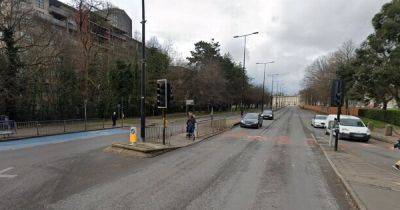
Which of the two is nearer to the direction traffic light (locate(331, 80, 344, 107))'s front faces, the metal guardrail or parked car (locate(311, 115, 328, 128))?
the parked car

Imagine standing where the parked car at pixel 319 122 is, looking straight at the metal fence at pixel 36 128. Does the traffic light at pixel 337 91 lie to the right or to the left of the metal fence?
left

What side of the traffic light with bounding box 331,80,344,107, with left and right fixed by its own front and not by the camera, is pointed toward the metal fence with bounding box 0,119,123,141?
left

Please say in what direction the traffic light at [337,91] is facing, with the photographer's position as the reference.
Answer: facing away from the viewer

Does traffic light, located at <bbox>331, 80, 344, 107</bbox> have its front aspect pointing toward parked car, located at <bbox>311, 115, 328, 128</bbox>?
yes

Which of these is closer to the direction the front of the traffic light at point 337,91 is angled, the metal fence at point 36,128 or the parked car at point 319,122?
the parked car
